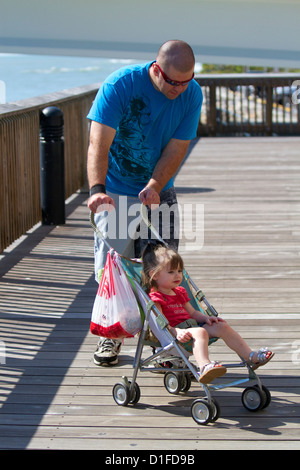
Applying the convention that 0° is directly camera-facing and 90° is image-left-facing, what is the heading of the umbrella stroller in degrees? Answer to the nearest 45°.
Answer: approximately 315°

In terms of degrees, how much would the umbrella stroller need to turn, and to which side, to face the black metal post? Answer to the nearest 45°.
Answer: approximately 135° to its left

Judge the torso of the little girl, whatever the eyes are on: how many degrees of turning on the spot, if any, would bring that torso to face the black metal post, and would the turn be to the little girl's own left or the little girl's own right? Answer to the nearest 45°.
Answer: approximately 135° to the little girl's own left

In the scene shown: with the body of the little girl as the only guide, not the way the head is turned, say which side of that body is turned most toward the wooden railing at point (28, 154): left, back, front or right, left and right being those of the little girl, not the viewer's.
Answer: back

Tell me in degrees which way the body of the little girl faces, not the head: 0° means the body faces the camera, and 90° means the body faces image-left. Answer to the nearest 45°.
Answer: approximately 315°

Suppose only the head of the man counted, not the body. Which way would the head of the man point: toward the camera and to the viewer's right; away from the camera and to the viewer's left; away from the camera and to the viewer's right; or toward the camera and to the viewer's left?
toward the camera and to the viewer's right
